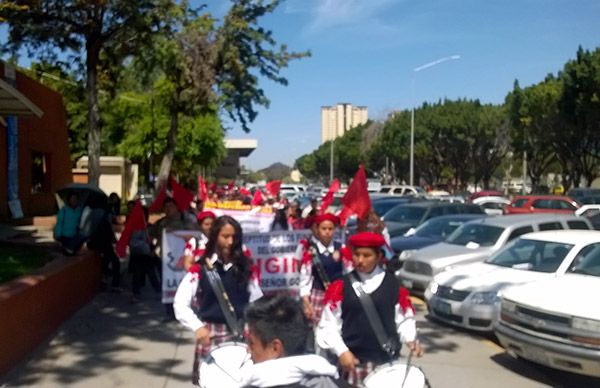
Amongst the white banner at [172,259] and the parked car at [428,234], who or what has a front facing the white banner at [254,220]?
the parked car

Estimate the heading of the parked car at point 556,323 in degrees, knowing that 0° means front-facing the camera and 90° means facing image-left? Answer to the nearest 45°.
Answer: approximately 45°

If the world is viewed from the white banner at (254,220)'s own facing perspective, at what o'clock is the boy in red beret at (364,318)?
The boy in red beret is roughly at 12 o'clock from the white banner.

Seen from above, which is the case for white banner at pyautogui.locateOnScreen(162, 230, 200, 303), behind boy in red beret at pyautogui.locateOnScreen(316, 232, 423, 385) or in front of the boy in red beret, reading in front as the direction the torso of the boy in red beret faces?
behind

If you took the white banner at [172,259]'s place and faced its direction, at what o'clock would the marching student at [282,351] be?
The marching student is roughly at 12 o'clock from the white banner.

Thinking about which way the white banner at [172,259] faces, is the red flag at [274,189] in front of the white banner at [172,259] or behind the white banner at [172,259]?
behind

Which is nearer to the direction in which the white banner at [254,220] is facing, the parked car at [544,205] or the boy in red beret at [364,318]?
the boy in red beret
